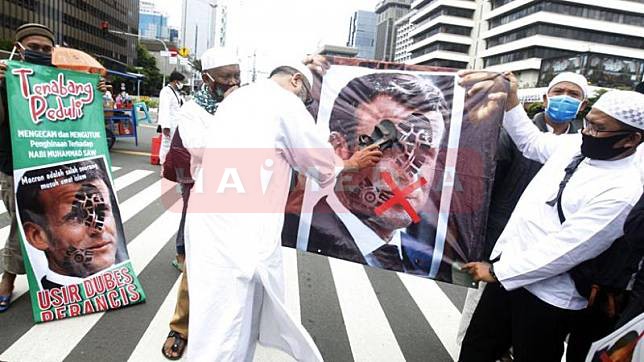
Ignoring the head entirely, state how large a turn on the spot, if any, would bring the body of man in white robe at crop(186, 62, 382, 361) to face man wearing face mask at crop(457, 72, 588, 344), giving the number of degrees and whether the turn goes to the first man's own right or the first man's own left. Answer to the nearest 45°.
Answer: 0° — they already face them

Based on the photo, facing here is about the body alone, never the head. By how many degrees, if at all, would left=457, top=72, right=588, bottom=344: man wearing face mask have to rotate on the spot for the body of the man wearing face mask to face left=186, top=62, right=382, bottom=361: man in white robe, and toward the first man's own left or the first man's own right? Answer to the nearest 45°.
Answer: approximately 45° to the first man's own right

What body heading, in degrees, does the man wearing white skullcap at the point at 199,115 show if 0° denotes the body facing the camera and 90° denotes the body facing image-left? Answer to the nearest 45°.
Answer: approximately 315°

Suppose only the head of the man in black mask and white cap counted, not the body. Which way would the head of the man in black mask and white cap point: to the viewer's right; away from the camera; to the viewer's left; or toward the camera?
to the viewer's left

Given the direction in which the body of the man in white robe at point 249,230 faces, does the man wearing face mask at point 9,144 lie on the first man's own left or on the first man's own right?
on the first man's own left
